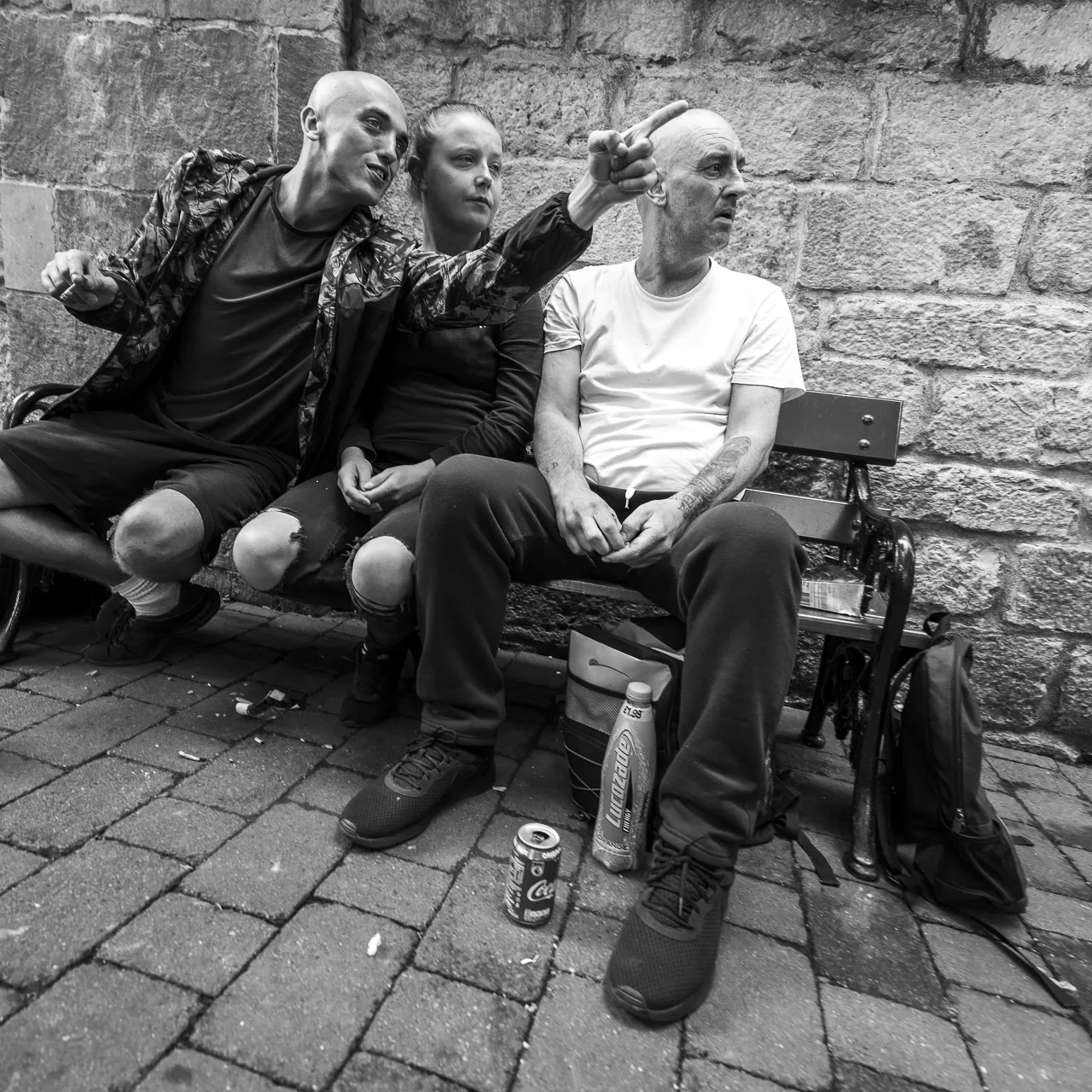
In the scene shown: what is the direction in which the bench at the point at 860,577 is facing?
toward the camera

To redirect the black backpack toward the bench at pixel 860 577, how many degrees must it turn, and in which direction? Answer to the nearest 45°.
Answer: approximately 135° to its left

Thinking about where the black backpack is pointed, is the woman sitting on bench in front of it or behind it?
behind

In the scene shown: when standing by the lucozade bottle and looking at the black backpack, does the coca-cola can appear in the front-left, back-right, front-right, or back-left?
back-right

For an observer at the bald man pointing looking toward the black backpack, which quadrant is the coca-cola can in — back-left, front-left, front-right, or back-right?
front-right

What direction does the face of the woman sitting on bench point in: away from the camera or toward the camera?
toward the camera

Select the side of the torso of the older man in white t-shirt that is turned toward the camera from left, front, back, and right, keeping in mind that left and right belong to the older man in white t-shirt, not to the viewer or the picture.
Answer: front

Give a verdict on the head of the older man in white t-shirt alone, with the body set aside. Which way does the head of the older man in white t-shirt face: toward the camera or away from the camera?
toward the camera

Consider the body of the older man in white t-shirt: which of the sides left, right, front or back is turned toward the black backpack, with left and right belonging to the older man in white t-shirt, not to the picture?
left

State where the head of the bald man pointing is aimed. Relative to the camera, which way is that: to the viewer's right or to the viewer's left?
to the viewer's right
